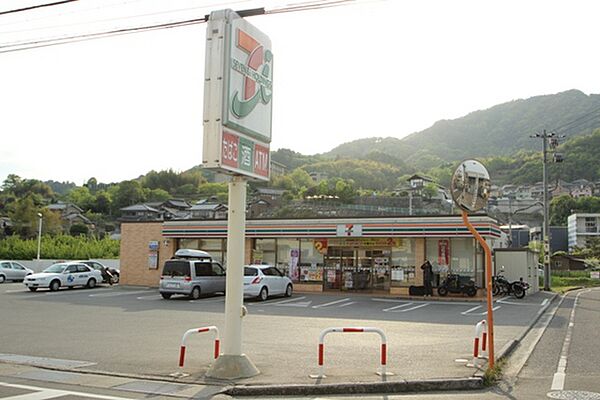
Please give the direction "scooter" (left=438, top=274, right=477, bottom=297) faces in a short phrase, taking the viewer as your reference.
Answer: facing to the left of the viewer

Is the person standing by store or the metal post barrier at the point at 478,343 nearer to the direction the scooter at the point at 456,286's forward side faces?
the person standing by store

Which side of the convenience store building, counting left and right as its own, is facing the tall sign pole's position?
front

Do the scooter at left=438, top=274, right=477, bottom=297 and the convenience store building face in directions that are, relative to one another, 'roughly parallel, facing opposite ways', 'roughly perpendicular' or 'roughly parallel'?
roughly perpendicular

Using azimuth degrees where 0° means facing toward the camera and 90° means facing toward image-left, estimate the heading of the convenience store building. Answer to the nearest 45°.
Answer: approximately 0°

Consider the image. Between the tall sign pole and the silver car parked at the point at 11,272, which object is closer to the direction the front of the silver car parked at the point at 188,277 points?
the silver car parked

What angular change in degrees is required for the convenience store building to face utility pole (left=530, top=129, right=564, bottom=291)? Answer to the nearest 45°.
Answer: approximately 135° to its left

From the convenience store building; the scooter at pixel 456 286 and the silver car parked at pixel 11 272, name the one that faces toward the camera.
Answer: the convenience store building

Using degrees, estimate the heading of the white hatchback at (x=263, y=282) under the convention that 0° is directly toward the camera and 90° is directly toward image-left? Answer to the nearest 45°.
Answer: approximately 225°

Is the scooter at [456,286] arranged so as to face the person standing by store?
yes

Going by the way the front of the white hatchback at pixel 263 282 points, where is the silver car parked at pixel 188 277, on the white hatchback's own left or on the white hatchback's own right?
on the white hatchback's own left
